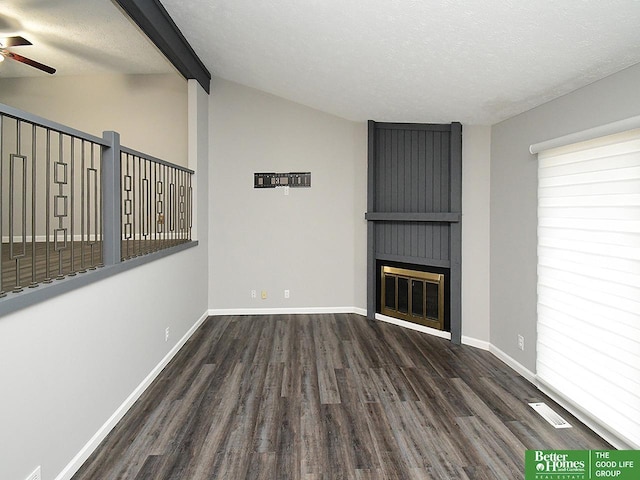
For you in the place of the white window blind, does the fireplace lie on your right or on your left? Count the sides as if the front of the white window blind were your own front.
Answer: on your right

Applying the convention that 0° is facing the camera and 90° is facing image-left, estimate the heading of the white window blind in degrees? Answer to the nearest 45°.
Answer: approximately 45°

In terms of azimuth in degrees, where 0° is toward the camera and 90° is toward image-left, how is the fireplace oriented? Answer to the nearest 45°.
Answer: approximately 45°

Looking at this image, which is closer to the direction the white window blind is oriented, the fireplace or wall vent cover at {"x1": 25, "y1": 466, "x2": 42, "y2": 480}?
the wall vent cover
